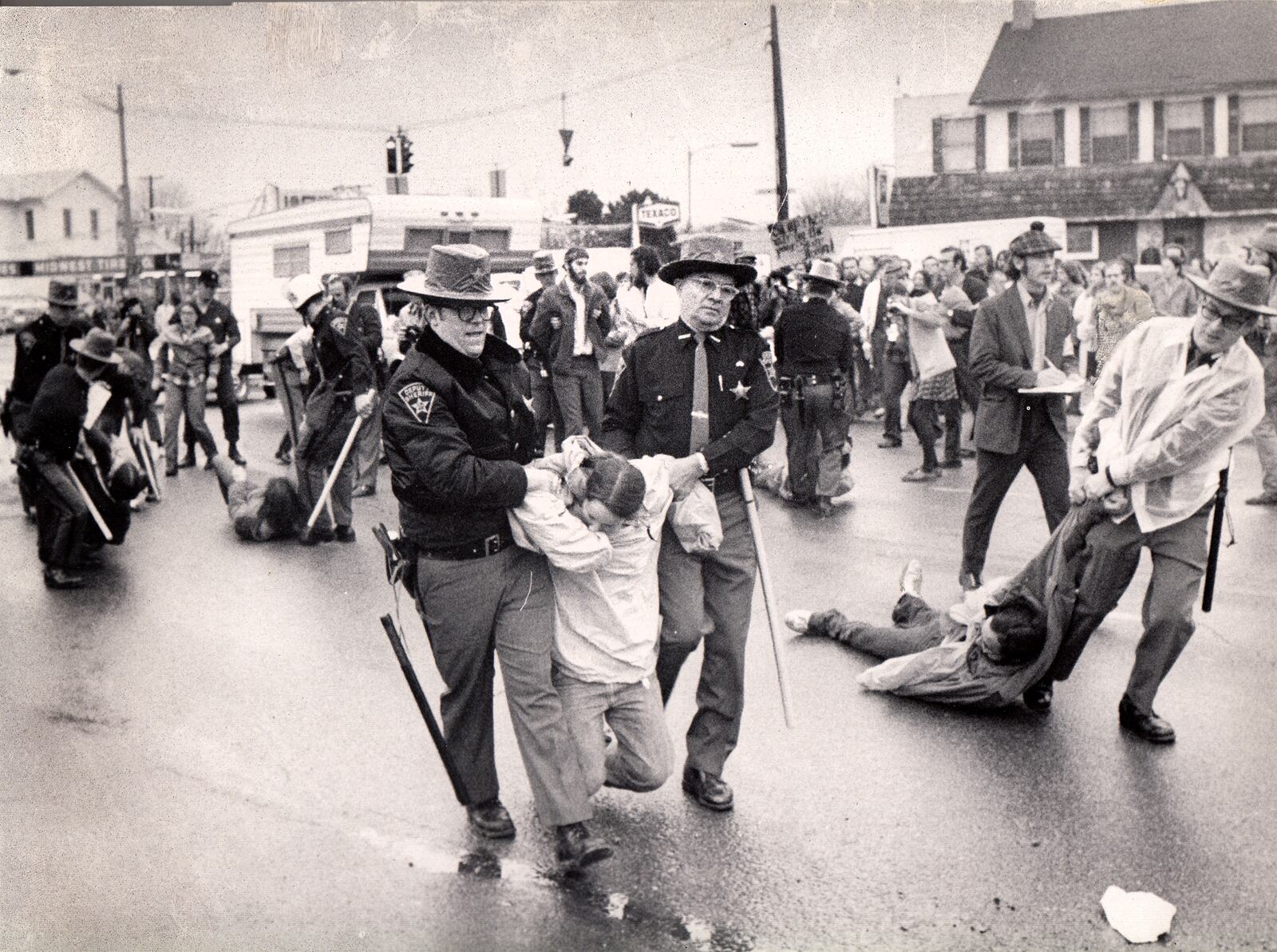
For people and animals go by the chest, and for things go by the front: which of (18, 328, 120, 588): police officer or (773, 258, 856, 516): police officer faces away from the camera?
(773, 258, 856, 516): police officer

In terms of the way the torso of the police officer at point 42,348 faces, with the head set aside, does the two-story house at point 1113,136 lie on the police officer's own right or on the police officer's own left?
on the police officer's own left

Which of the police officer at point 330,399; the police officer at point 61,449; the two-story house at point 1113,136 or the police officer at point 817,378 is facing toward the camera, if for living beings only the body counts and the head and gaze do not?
the two-story house

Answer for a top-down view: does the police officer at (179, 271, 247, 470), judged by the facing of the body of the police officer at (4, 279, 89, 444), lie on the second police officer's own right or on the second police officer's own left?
on the second police officer's own left

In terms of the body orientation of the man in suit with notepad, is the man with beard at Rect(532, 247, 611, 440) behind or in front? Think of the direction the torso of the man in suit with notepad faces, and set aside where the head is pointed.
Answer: behind

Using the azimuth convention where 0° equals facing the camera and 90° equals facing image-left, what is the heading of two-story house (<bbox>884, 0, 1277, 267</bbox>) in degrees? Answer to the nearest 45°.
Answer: approximately 0°

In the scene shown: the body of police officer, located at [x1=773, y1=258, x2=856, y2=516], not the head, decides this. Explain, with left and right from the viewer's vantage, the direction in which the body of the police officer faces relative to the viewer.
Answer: facing away from the viewer

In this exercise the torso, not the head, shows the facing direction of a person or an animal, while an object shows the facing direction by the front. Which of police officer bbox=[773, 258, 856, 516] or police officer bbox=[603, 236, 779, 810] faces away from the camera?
police officer bbox=[773, 258, 856, 516]

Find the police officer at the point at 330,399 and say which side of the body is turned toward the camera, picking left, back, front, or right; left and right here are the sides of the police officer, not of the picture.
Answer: left

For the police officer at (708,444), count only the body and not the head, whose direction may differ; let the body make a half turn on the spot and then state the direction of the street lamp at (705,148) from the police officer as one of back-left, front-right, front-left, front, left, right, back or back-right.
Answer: front

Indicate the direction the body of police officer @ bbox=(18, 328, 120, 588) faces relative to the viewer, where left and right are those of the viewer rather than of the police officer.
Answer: facing to the right of the viewer

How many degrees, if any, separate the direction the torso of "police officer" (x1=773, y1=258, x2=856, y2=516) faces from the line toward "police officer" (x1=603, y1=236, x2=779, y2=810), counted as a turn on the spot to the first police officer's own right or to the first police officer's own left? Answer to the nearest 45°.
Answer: approximately 180°

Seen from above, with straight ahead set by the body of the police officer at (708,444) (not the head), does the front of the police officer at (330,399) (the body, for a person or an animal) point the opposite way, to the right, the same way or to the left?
to the right
